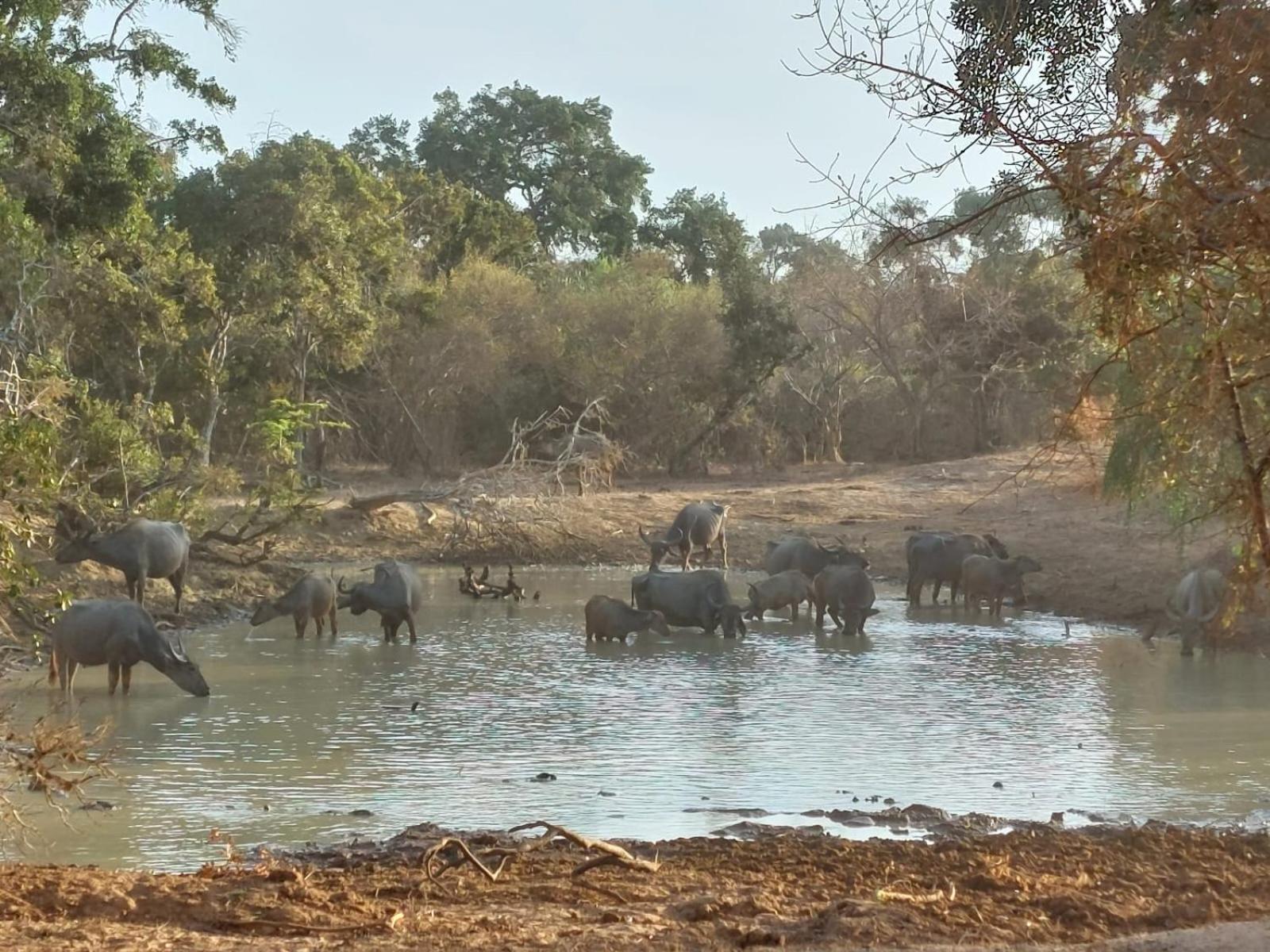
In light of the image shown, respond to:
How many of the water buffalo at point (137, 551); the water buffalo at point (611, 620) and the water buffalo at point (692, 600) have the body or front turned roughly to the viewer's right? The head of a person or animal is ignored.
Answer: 2

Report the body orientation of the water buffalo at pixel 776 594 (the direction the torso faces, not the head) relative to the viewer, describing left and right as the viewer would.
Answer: facing to the left of the viewer

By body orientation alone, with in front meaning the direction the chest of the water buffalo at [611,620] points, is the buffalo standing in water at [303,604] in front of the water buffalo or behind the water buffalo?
behind

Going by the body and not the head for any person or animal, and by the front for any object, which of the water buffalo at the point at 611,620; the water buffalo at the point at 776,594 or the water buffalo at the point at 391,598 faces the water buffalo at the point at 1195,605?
the water buffalo at the point at 611,620

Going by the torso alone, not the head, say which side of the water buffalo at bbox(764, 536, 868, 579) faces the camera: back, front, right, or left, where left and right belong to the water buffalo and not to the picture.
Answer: right

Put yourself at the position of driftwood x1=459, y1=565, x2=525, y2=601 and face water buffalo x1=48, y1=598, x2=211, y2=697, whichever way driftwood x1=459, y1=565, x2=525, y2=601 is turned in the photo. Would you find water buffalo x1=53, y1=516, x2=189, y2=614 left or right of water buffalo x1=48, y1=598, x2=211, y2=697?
right

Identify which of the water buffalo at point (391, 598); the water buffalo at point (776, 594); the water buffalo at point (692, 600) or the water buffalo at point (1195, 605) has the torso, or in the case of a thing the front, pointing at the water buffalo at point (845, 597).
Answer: the water buffalo at point (692, 600)

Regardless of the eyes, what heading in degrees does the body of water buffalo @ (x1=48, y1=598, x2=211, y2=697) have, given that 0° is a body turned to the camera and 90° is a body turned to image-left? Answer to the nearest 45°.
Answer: approximately 270°

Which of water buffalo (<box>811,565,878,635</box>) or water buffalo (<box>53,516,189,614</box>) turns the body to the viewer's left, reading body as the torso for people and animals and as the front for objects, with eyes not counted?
water buffalo (<box>53,516,189,614</box>)

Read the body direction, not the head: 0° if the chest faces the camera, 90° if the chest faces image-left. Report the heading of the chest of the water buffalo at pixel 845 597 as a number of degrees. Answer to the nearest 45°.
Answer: approximately 315°

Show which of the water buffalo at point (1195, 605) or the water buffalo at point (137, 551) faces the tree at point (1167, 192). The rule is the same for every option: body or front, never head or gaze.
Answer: the water buffalo at point (1195, 605)

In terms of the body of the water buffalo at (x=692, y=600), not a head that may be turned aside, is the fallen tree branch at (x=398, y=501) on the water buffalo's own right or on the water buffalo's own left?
on the water buffalo's own left
